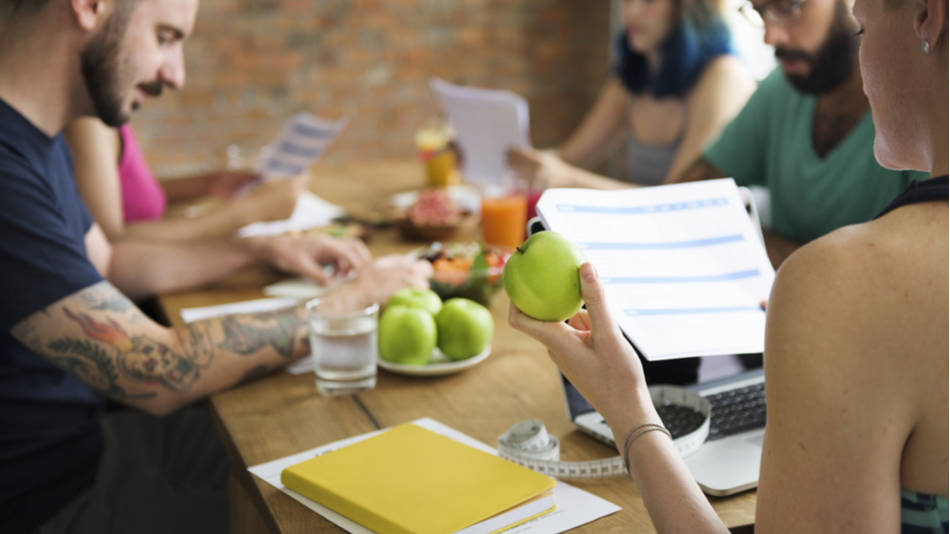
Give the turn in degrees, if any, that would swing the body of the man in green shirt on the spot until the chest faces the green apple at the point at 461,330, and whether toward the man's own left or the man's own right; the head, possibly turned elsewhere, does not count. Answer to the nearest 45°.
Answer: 0° — they already face it

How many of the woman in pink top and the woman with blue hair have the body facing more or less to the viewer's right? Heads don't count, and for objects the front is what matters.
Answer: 1

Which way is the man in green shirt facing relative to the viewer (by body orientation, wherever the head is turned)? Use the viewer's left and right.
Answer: facing the viewer and to the left of the viewer

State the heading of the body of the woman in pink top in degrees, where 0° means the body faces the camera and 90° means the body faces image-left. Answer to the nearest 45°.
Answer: approximately 270°

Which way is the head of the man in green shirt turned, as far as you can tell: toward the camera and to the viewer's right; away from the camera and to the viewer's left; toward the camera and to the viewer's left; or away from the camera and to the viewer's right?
toward the camera and to the viewer's left

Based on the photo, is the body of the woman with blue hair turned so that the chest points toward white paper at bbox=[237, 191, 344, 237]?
yes

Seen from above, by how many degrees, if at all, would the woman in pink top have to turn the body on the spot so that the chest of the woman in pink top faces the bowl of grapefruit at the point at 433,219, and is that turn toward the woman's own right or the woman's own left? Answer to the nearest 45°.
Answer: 0° — they already face it

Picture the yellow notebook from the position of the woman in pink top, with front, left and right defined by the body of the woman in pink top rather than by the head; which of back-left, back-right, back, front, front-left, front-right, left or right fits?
right

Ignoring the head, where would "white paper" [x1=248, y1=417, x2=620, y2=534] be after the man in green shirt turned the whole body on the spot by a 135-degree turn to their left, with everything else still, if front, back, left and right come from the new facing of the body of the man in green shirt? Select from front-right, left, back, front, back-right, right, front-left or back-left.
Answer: right

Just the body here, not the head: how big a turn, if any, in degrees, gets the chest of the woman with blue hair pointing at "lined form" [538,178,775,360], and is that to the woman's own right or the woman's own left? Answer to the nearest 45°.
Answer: approximately 45° to the woman's own left

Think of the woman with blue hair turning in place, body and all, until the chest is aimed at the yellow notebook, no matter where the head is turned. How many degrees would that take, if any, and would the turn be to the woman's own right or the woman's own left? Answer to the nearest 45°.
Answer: approximately 45° to the woman's own left

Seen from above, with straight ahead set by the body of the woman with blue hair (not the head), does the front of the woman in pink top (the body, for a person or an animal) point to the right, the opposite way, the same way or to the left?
the opposite way

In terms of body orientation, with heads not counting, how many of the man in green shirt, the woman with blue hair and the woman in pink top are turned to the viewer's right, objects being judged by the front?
1

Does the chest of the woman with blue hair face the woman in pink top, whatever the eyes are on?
yes

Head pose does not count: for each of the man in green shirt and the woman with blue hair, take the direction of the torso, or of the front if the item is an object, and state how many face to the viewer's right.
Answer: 0

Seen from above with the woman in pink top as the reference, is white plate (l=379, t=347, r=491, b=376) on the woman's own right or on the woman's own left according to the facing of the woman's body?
on the woman's own right

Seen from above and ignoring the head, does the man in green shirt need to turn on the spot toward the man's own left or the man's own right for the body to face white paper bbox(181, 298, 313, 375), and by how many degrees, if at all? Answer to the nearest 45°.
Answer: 0° — they already face it

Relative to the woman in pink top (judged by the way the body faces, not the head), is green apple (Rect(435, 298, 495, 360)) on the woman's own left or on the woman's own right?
on the woman's own right
